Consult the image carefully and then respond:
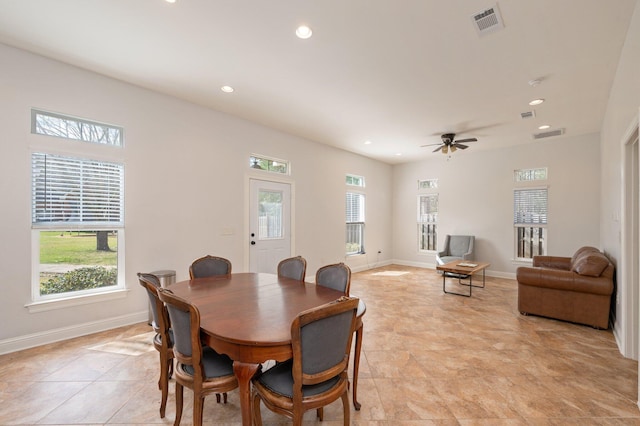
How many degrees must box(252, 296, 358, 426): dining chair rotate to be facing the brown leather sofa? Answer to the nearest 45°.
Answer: approximately 90° to its right

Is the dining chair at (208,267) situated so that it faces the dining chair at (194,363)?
yes

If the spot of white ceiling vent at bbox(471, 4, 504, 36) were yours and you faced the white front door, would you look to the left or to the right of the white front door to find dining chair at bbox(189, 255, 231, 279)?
left

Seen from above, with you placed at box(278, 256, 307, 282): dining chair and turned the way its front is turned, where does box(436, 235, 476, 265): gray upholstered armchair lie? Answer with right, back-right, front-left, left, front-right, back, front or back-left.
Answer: back

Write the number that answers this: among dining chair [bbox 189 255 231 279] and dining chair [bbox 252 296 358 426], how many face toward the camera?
1

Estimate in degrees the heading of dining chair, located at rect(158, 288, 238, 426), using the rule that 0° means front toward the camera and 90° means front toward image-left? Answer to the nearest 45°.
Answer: approximately 225°

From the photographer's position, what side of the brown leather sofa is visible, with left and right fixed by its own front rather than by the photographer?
left

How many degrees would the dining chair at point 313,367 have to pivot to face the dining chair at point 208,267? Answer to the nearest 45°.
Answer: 0° — it already faces it
